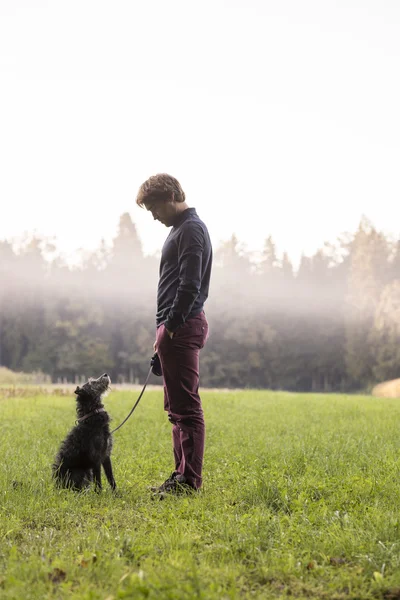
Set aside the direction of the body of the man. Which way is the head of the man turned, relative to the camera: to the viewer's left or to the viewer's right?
to the viewer's left

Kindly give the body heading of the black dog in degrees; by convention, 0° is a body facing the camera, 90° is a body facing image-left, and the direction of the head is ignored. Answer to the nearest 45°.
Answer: approximately 270°

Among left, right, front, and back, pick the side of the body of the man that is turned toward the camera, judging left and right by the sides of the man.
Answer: left

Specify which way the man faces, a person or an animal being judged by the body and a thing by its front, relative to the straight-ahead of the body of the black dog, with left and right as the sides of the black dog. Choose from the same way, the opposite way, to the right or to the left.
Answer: the opposite way

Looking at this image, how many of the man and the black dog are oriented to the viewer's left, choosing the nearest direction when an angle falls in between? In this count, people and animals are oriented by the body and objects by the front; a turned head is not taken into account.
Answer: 1
